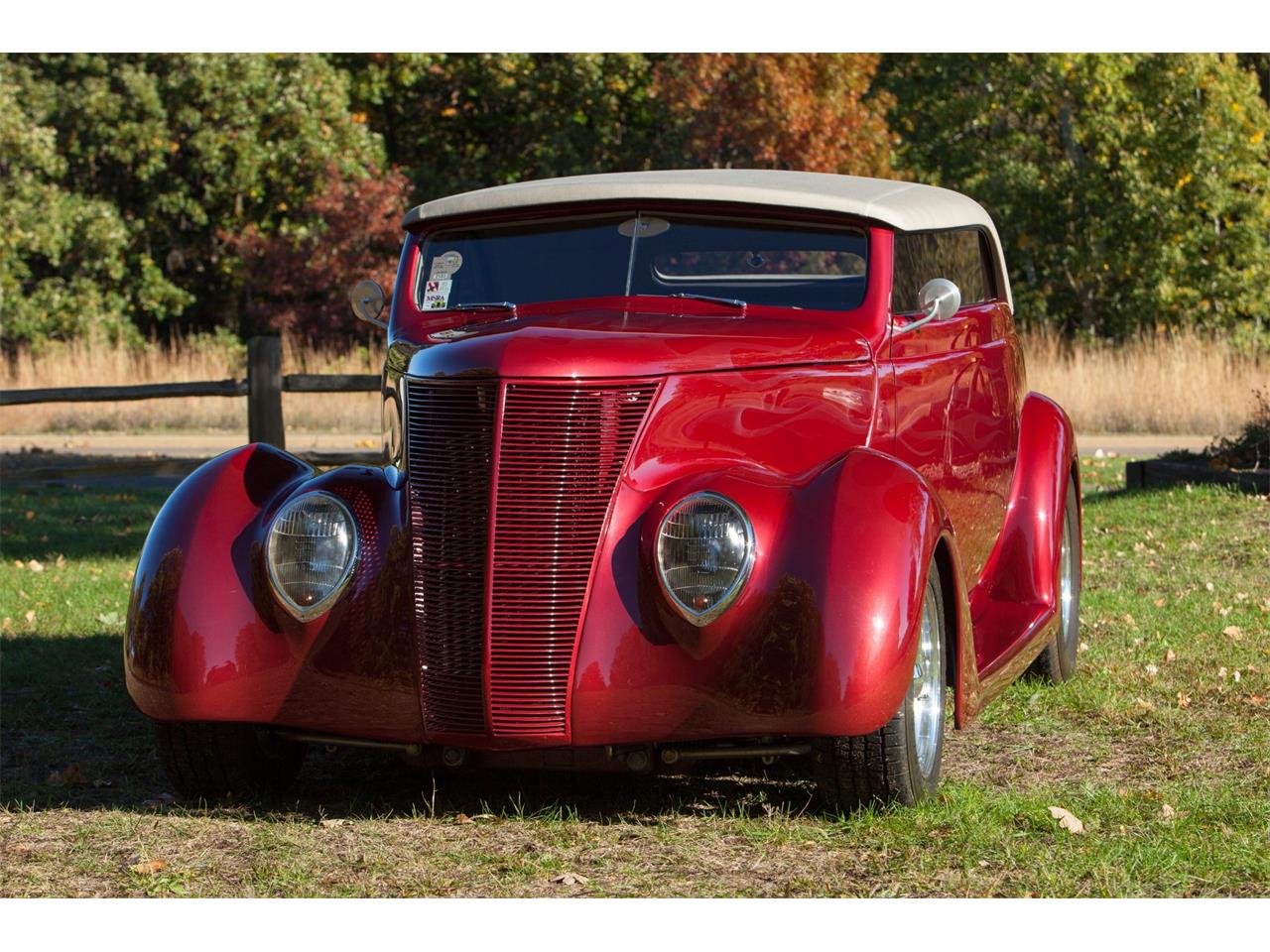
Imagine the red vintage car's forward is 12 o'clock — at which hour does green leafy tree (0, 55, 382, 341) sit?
The green leafy tree is roughly at 4 o'clock from the red vintage car.

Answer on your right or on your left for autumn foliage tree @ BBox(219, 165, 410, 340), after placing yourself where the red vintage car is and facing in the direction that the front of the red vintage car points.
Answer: on your right

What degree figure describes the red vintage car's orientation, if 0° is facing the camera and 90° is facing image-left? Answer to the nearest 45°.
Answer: approximately 45°

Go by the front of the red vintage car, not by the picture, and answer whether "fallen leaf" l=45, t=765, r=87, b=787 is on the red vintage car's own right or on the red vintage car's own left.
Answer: on the red vintage car's own right

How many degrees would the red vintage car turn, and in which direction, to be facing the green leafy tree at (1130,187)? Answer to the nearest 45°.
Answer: approximately 135° to its right

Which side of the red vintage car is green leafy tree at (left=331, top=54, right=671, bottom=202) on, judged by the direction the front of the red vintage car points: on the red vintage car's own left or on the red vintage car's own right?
on the red vintage car's own right
